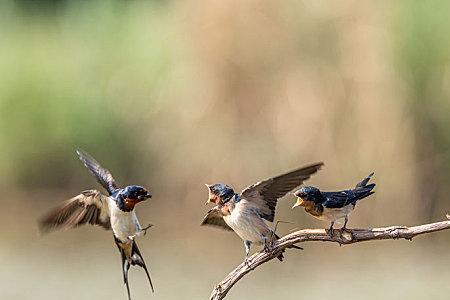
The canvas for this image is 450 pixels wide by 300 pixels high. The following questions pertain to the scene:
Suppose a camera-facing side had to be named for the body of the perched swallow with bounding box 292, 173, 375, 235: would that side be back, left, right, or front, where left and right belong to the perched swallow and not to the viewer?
left

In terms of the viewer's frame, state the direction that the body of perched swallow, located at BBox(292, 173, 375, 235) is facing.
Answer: to the viewer's left
